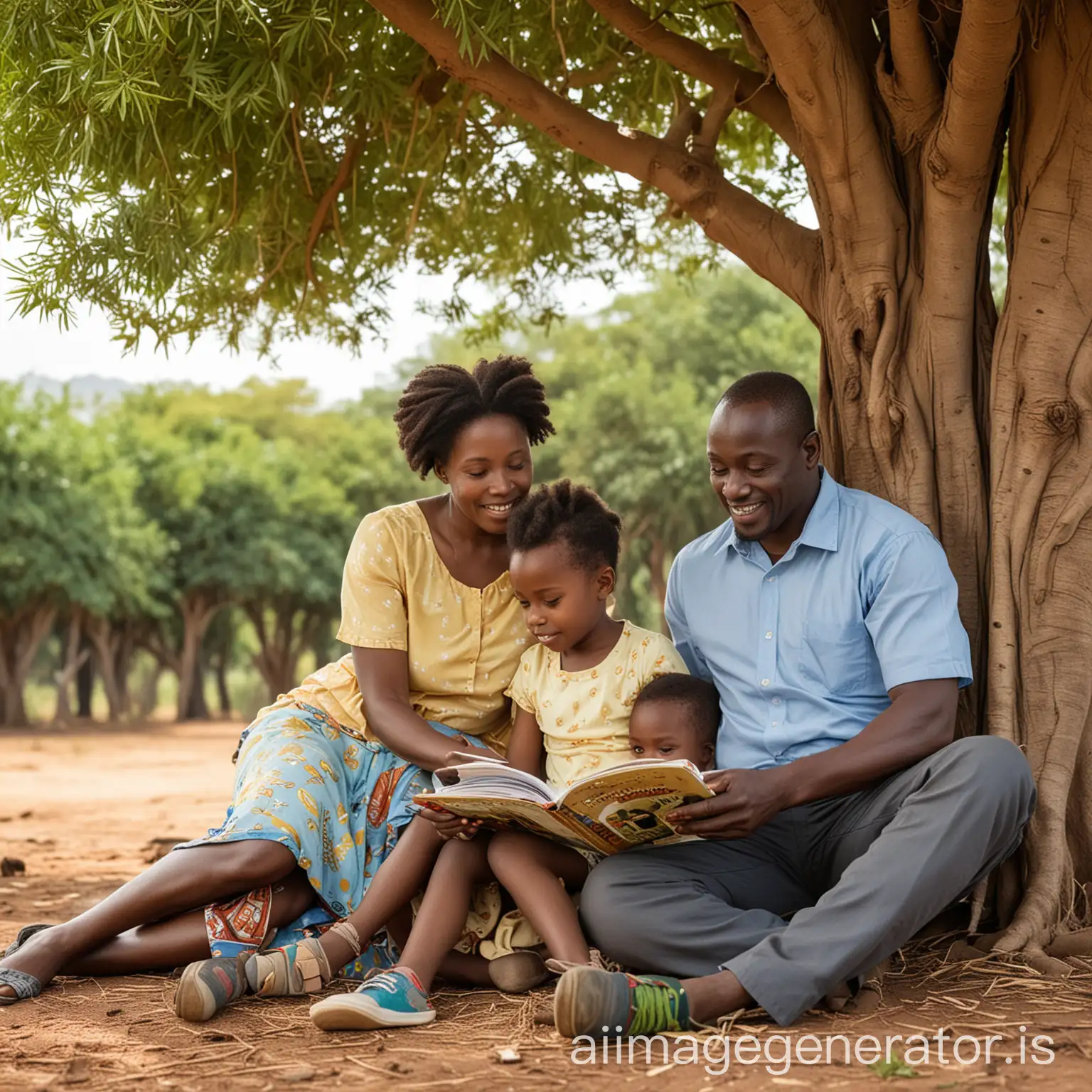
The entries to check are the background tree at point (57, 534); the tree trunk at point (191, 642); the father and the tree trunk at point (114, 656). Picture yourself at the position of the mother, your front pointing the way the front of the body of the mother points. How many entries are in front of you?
1

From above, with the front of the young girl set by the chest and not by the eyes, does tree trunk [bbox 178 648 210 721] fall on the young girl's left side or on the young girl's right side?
on the young girl's right side

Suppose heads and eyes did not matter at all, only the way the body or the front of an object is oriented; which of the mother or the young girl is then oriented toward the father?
the mother

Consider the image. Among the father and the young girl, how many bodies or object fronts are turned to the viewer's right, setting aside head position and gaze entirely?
0

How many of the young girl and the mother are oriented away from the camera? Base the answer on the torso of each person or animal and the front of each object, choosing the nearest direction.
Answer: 0

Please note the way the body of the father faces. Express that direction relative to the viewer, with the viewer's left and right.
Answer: facing the viewer and to the left of the viewer

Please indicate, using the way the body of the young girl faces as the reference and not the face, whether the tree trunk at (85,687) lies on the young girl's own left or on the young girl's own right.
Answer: on the young girl's own right

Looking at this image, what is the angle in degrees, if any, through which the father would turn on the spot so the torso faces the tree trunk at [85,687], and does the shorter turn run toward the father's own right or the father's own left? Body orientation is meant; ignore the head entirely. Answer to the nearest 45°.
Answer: approximately 90° to the father's own right

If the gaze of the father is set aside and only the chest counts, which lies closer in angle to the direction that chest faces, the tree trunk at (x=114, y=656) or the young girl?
the young girl

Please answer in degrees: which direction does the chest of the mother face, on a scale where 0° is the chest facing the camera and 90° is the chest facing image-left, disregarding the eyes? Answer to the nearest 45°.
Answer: approximately 315°

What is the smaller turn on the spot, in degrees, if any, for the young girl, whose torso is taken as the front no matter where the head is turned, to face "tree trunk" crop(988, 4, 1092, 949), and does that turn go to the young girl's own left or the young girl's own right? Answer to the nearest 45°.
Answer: approximately 135° to the young girl's own left

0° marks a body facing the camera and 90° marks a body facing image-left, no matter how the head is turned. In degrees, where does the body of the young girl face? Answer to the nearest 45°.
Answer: approximately 45°
